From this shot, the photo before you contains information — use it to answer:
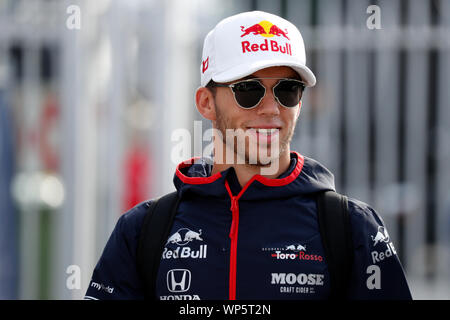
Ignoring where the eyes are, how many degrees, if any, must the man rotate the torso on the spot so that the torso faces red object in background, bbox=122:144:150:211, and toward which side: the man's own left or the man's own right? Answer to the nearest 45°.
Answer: approximately 180°

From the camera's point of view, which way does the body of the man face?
toward the camera

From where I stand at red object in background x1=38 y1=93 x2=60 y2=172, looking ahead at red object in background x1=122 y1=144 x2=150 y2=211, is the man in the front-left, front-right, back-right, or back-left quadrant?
front-right

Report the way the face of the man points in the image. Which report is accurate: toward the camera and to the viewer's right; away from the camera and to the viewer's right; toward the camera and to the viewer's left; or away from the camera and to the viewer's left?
toward the camera and to the viewer's right

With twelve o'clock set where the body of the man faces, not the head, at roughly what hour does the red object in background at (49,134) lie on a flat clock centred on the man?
The red object in background is roughly at 5 o'clock from the man.
